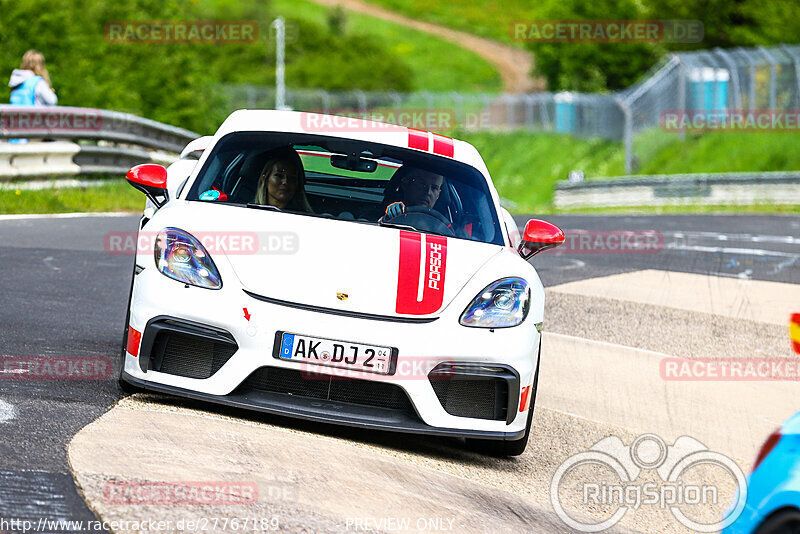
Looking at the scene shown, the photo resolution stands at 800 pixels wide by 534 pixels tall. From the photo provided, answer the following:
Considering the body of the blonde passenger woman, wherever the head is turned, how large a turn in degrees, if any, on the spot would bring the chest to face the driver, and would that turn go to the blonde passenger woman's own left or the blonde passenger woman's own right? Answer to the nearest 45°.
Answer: approximately 90° to the blonde passenger woman's own left

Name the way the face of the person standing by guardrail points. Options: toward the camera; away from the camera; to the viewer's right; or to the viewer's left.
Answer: away from the camera

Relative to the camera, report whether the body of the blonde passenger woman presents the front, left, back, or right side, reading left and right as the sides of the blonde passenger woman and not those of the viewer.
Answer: front

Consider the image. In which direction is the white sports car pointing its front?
toward the camera

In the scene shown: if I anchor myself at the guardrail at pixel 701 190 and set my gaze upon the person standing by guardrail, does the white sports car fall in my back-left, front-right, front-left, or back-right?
front-left

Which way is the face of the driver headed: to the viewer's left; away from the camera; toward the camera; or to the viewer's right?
toward the camera
